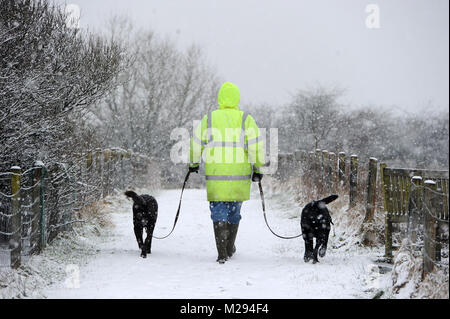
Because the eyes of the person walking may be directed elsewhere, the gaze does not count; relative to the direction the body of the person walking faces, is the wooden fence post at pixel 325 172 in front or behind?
in front

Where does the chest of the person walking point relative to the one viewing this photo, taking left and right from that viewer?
facing away from the viewer

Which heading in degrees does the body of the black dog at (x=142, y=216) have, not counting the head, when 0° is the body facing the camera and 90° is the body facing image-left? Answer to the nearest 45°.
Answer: approximately 180°

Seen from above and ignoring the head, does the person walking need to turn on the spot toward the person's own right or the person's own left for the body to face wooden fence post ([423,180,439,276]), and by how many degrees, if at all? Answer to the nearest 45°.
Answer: approximately 135° to the person's own right

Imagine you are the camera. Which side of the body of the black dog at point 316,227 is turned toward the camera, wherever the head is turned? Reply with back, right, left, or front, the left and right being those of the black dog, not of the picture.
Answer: back

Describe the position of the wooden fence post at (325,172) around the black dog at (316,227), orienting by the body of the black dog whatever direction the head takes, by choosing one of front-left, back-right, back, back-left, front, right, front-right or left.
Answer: front

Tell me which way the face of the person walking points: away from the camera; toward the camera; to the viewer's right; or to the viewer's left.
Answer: away from the camera

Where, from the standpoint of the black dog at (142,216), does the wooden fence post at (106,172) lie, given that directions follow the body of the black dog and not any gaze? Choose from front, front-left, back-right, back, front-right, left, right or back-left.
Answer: front

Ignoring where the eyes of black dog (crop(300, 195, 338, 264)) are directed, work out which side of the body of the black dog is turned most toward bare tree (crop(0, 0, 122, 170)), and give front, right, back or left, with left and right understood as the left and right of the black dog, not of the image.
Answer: left

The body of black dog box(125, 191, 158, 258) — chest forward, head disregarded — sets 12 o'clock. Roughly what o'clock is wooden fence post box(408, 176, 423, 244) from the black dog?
The wooden fence post is roughly at 4 o'clock from the black dog.
